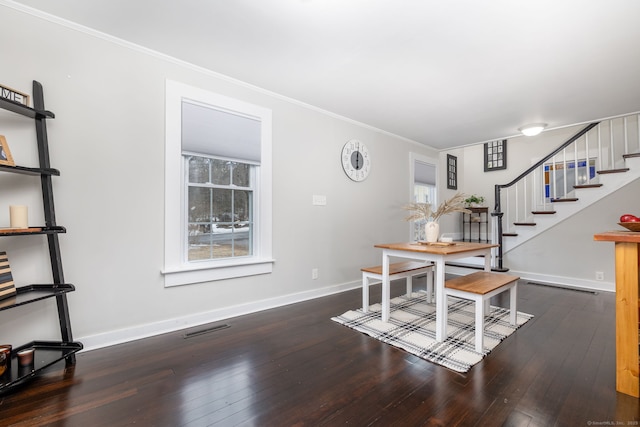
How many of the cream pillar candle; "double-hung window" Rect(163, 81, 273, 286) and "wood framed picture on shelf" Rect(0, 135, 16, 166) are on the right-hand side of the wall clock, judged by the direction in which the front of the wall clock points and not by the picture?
3

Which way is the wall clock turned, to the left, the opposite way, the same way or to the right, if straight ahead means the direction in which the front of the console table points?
to the left

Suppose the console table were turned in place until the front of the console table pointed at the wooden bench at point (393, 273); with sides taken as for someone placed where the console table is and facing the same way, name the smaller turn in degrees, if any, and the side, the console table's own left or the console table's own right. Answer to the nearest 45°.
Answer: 0° — it already faces it

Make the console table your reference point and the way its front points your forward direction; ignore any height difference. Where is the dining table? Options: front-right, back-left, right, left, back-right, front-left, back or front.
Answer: front

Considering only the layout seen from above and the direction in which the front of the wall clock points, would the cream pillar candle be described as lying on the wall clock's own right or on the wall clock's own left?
on the wall clock's own right

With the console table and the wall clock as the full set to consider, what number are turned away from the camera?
0

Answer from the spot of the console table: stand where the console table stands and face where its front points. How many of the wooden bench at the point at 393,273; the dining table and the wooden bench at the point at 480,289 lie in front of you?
3

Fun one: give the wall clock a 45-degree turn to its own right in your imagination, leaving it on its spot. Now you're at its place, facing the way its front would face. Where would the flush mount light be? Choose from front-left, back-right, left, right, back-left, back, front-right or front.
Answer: left

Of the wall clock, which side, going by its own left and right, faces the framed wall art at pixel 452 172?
left

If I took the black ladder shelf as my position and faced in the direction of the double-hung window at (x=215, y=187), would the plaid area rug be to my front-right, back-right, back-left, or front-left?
front-right

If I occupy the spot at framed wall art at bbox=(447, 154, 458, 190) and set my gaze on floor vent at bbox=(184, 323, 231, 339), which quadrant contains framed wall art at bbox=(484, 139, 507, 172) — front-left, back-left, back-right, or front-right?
back-left

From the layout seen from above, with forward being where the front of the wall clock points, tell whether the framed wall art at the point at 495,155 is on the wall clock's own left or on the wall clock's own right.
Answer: on the wall clock's own left

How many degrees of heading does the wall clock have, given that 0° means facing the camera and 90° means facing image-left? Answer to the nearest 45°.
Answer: approximately 315°

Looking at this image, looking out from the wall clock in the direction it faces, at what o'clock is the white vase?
The white vase is roughly at 12 o'clock from the wall clock.

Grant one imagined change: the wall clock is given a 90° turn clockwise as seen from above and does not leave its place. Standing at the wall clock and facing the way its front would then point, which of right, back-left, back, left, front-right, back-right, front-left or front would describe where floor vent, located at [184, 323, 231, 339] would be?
front

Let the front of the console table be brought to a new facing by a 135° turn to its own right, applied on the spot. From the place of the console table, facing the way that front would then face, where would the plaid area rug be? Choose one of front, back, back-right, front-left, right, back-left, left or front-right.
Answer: back-left

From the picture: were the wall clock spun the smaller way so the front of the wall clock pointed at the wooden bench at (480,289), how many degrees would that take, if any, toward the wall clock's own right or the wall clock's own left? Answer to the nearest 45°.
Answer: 0° — it already faces it

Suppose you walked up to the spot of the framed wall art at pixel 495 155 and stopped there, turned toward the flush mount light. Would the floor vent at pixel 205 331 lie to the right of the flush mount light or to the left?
right
